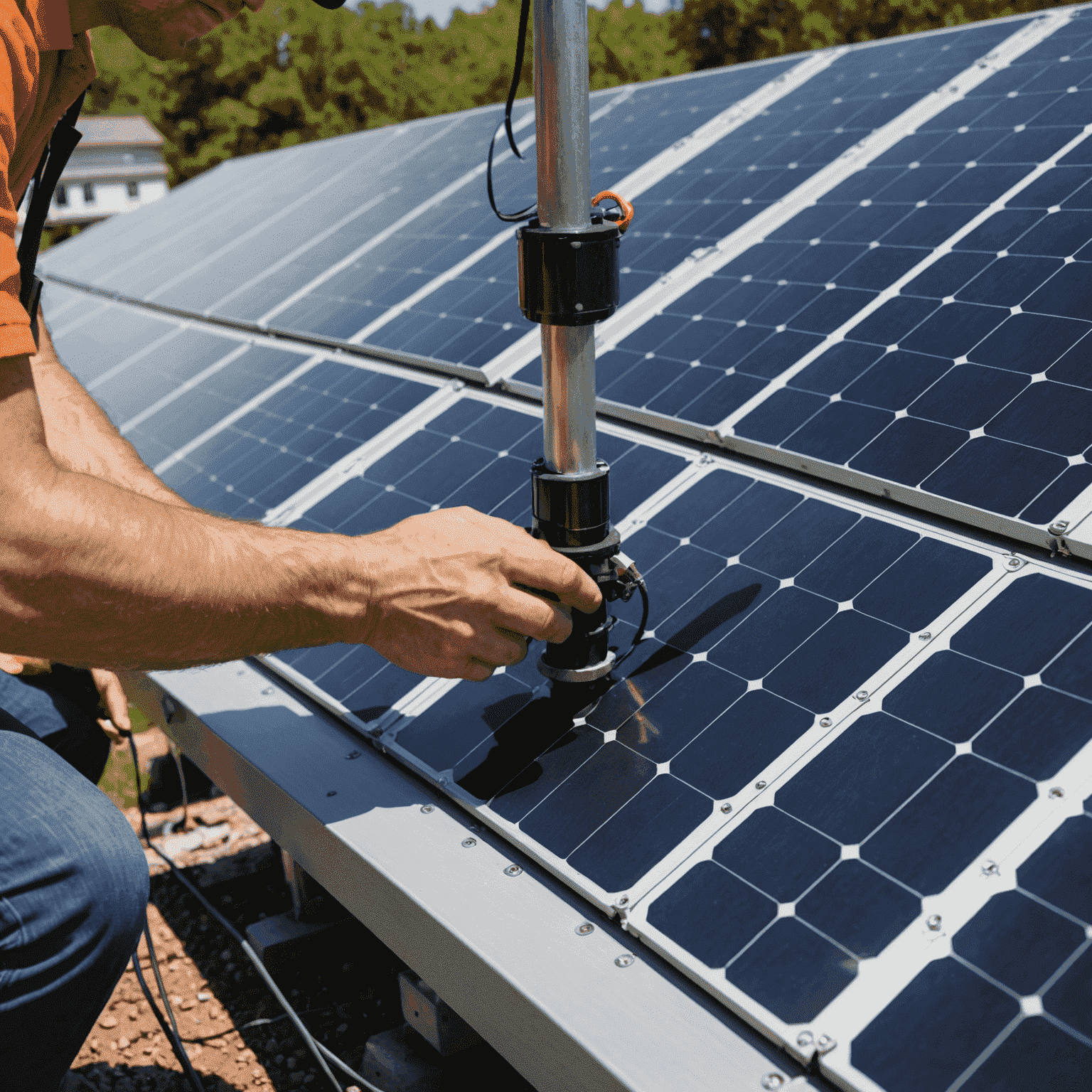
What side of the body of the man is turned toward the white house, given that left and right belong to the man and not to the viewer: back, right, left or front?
left

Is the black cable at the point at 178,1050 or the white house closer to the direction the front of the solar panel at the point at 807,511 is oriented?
the black cable

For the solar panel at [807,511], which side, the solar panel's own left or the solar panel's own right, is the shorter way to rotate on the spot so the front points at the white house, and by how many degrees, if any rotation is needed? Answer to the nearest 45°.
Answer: approximately 135° to the solar panel's own right

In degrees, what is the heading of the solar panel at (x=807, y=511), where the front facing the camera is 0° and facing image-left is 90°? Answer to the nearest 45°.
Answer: approximately 45°

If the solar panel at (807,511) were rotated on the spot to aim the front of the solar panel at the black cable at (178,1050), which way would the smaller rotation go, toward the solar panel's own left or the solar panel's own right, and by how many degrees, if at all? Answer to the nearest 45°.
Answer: approximately 45° to the solar panel's own right

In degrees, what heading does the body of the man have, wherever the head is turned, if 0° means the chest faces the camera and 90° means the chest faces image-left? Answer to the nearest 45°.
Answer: approximately 270°
